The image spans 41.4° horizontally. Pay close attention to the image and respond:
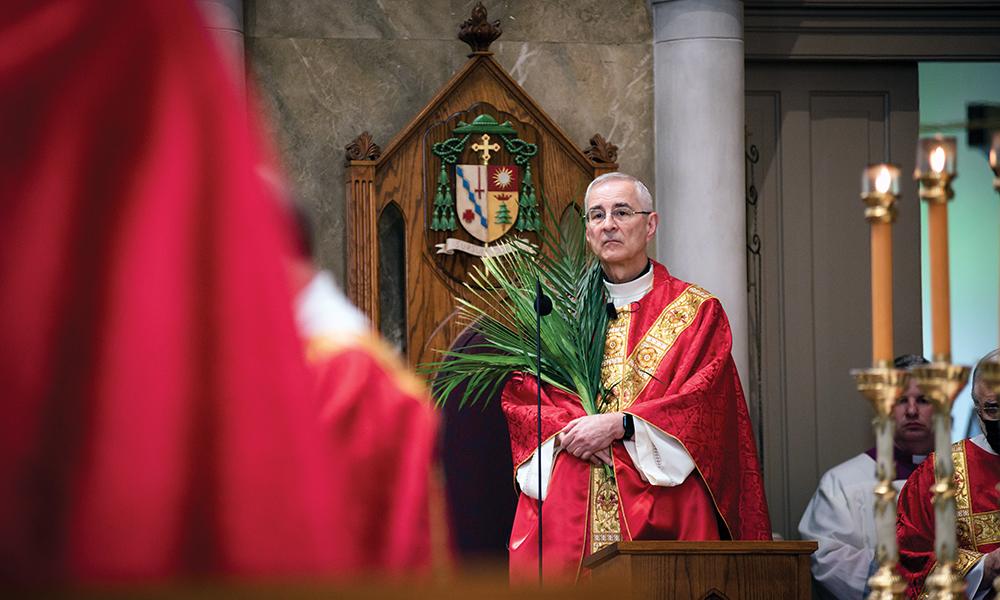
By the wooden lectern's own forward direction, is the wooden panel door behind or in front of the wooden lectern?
behind

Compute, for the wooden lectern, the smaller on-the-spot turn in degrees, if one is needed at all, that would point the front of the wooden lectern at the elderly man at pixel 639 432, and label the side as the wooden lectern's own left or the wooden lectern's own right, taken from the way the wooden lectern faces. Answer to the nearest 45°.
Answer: approximately 180°

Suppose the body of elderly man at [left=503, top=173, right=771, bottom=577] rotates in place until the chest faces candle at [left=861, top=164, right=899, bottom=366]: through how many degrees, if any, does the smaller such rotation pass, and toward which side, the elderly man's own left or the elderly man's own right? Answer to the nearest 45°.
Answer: approximately 45° to the elderly man's own left

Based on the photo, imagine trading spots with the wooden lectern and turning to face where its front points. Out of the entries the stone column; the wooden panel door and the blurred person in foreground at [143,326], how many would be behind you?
2

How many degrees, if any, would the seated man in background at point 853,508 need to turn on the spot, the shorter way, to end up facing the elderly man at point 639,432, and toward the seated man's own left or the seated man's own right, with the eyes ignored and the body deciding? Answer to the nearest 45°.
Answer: approximately 45° to the seated man's own right

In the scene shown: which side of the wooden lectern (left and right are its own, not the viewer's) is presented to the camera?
front

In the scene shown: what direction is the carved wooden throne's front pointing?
toward the camera

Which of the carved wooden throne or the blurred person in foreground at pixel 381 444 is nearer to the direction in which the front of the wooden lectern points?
the blurred person in foreground

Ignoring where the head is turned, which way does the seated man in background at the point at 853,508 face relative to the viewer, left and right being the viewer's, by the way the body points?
facing the viewer

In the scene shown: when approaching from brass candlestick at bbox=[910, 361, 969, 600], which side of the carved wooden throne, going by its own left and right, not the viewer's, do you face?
front

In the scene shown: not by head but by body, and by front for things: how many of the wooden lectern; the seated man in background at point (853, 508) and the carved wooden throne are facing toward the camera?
3

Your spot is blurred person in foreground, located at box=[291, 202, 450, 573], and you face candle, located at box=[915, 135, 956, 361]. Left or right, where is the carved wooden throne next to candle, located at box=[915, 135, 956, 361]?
left

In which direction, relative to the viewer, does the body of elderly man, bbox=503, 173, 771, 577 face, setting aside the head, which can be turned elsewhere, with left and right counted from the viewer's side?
facing the viewer and to the left of the viewer

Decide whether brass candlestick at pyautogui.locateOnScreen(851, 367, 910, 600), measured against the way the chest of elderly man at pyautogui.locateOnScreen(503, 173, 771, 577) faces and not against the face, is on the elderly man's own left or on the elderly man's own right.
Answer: on the elderly man's own left

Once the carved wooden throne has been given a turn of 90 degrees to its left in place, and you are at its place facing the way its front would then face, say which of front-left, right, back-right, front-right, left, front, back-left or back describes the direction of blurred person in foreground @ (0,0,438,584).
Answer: right
